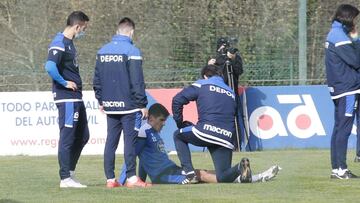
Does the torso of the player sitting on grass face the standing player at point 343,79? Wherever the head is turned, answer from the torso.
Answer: yes

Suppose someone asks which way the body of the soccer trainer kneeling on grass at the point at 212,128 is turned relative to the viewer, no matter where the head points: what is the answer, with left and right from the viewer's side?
facing away from the viewer and to the left of the viewer

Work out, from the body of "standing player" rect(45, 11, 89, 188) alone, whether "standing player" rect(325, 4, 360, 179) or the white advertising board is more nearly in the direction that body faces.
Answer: the standing player

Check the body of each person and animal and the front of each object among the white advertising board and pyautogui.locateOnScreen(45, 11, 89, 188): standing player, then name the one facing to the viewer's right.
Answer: the standing player

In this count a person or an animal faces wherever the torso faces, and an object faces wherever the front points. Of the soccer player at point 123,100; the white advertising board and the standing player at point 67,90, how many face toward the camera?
1

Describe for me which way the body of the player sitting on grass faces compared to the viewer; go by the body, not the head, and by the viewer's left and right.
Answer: facing to the right of the viewer

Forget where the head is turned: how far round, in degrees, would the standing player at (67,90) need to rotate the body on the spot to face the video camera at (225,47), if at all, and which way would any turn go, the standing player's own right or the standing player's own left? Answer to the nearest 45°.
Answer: approximately 45° to the standing player's own left

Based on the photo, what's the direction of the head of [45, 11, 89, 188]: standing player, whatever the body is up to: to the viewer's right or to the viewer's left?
to the viewer's right

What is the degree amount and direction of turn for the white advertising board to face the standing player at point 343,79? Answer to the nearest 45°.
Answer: approximately 45° to its left

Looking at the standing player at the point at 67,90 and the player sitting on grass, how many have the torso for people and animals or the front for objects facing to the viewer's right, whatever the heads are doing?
2

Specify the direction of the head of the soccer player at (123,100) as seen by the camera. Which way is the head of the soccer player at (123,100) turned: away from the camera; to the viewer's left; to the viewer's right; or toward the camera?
away from the camera
